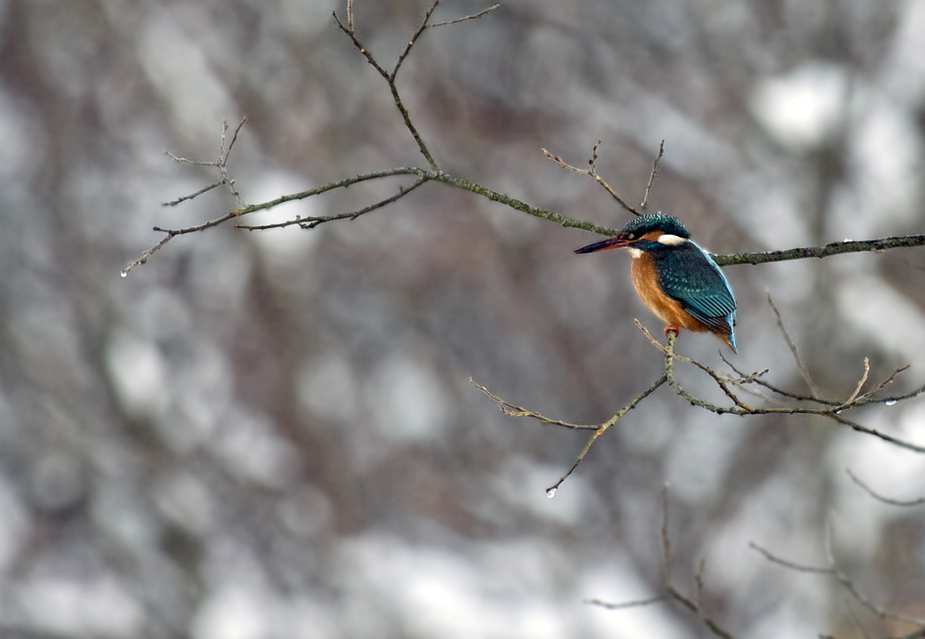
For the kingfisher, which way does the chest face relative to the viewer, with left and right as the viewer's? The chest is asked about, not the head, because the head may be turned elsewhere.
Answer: facing to the left of the viewer
